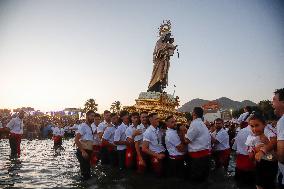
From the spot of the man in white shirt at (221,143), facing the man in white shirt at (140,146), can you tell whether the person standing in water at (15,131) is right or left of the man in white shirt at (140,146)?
right

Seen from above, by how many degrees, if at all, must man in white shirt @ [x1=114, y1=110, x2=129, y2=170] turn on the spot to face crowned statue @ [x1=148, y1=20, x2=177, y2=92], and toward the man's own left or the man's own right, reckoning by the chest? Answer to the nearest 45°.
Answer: approximately 90° to the man's own left

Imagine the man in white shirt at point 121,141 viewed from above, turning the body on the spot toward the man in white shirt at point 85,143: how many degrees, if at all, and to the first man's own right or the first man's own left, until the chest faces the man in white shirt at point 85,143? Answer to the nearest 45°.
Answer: approximately 135° to the first man's own right

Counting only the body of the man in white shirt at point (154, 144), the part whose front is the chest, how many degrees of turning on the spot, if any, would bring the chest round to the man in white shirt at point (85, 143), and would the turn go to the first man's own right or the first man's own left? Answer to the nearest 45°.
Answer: approximately 135° to the first man's own right

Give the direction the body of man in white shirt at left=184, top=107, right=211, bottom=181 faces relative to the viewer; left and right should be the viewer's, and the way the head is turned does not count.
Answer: facing away from the viewer and to the left of the viewer

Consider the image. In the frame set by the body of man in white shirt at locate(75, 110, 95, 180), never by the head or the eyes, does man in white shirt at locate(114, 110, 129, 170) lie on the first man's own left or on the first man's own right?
on the first man's own left
